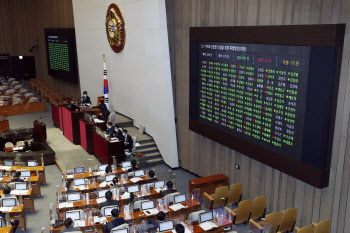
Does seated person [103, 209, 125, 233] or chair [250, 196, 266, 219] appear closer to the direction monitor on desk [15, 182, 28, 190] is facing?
the seated person

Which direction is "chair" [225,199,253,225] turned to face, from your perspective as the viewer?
facing away from the viewer and to the left of the viewer

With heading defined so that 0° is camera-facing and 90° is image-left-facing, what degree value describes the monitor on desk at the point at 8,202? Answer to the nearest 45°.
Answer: approximately 0°

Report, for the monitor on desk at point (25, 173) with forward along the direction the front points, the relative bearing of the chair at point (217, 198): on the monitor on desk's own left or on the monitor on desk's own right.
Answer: on the monitor on desk's own left

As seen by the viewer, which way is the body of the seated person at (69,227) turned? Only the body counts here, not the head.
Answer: away from the camera
